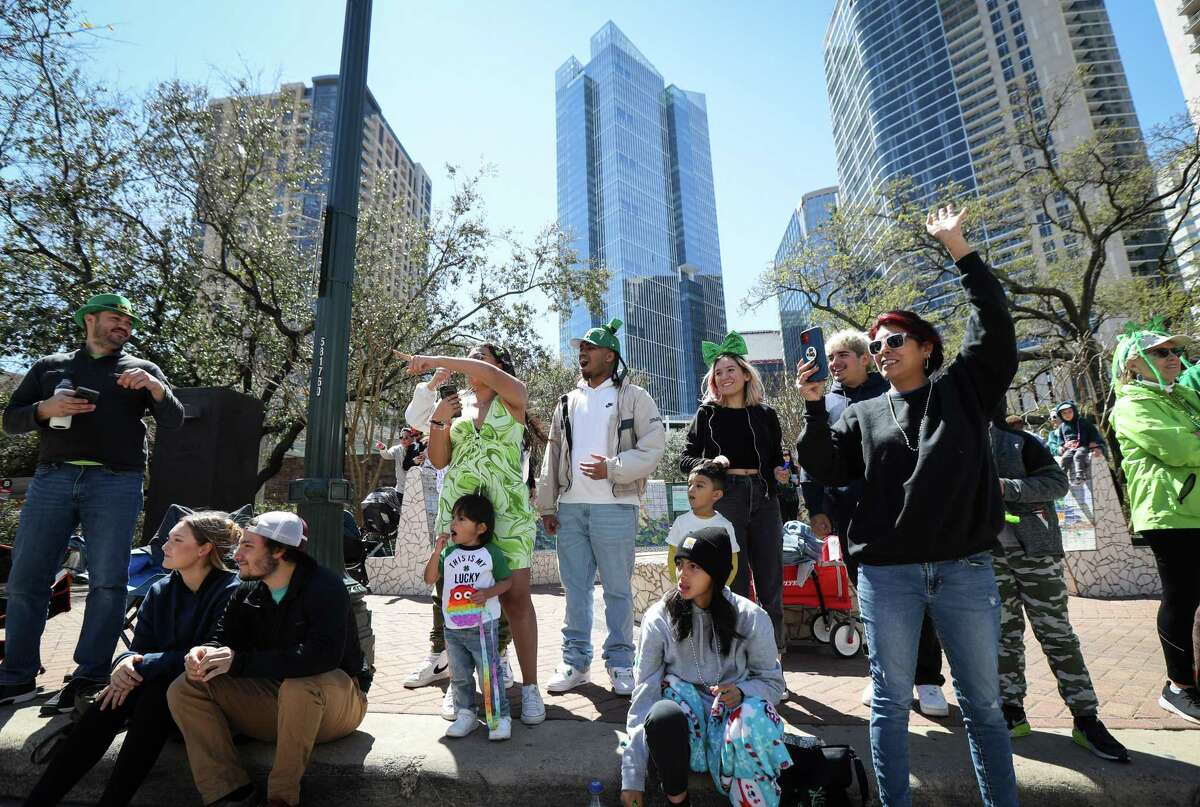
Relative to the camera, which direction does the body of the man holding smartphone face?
toward the camera

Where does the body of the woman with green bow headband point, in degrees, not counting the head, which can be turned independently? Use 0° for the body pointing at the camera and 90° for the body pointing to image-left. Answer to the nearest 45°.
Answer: approximately 0°

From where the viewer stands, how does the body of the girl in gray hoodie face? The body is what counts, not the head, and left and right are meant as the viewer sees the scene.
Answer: facing the viewer

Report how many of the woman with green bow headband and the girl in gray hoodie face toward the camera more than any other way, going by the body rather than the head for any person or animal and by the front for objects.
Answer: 2

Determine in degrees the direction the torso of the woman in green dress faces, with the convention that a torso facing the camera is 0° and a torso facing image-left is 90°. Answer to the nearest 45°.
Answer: approximately 45°

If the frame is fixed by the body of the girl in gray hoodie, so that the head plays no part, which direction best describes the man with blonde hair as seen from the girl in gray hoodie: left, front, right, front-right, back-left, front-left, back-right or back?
back-left

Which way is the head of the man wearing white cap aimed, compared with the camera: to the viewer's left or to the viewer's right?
to the viewer's left

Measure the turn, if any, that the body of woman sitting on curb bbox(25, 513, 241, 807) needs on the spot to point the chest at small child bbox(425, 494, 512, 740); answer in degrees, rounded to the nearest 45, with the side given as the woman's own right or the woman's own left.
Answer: approximately 135° to the woman's own left

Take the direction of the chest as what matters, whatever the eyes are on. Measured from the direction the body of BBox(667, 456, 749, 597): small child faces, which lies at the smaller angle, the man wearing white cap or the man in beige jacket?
the man wearing white cap

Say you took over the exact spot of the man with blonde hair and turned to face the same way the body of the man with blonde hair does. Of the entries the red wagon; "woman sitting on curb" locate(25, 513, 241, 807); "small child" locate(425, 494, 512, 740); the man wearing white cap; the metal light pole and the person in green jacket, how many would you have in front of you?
4
